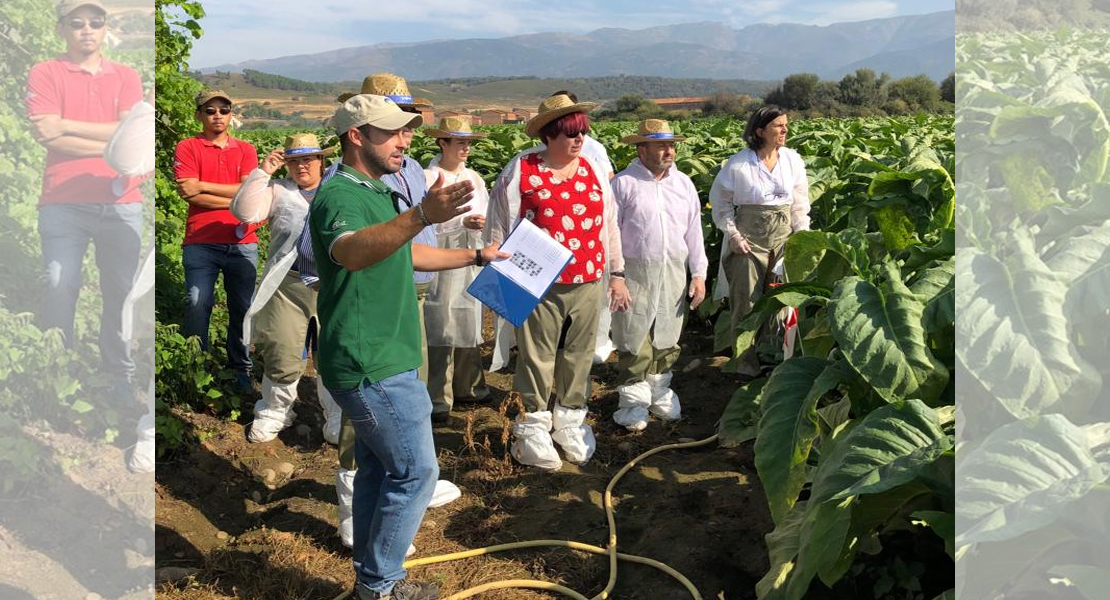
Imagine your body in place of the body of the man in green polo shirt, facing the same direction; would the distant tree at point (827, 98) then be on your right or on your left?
on your left

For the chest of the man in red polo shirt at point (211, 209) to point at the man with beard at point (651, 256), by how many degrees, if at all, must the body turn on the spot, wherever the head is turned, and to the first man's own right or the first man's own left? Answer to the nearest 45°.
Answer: approximately 90° to the first man's own left

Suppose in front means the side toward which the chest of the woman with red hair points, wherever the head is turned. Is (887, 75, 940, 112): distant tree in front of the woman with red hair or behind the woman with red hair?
behind

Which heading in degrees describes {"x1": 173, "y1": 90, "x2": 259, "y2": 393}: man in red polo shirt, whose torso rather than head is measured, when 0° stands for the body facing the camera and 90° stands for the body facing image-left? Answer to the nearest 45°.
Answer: approximately 0°

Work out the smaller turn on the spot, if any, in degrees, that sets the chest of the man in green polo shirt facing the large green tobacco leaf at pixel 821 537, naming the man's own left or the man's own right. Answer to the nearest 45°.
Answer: approximately 45° to the man's own right

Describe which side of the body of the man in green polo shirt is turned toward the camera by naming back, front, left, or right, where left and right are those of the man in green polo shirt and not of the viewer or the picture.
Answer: right
